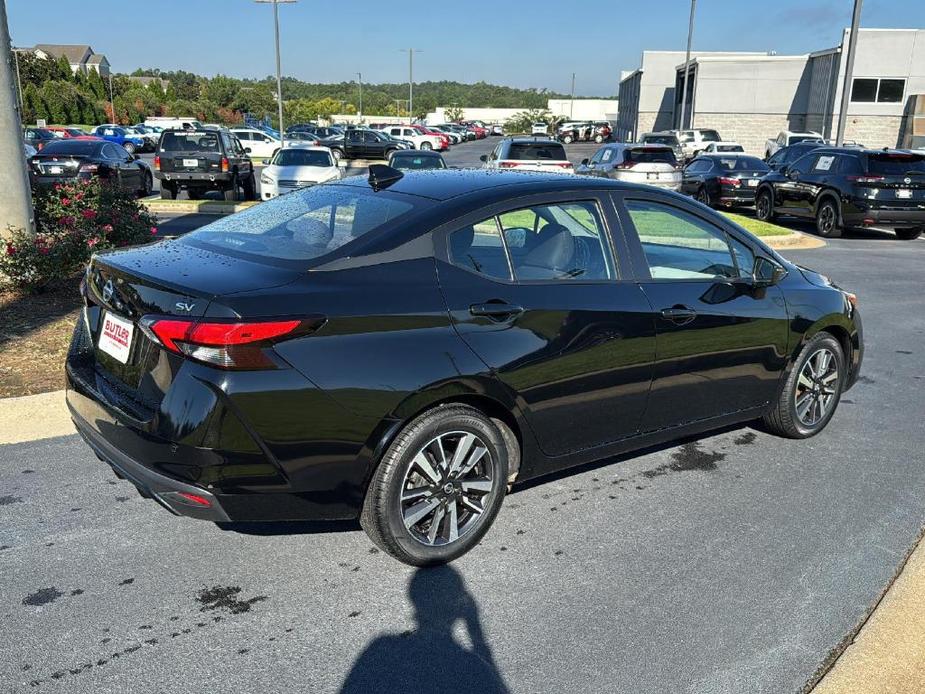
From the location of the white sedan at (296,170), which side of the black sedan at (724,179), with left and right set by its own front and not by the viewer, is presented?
left

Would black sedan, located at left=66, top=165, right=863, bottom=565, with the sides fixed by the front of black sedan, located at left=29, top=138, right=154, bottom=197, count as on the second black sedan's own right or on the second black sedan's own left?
on the second black sedan's own right

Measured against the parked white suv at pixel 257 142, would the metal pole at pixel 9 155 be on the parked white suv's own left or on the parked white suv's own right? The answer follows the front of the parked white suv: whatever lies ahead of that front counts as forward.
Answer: on the parked white suv's own right

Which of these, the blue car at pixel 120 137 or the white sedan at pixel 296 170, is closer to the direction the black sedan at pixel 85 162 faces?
the blue car

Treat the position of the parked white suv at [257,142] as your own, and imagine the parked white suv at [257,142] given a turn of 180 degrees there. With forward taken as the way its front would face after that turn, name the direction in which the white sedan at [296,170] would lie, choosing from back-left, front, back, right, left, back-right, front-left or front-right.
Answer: back-left

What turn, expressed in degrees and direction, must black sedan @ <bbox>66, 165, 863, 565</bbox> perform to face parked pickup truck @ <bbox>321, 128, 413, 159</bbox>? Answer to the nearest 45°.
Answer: approximately 45° to its left

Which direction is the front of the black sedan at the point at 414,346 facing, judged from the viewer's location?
facing away from the viewer and to the right of the viewer

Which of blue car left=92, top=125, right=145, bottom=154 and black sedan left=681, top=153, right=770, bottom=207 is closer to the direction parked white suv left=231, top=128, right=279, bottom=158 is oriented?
the black sedan

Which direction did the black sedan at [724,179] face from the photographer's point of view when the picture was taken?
facing away from the viewer and to the left of the viewer

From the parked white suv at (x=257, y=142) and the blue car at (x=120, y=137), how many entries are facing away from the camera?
0
